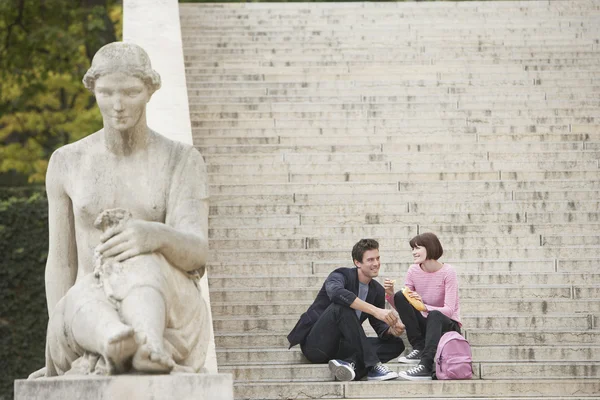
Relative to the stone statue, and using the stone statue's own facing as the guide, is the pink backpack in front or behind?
behind

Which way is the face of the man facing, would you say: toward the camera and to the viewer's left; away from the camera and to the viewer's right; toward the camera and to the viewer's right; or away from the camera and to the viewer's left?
toward the camera and to the viewer's right

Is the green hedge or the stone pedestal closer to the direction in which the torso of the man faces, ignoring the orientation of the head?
the stone pedestal

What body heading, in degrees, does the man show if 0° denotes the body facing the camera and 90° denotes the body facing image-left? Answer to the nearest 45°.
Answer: approximately 315°

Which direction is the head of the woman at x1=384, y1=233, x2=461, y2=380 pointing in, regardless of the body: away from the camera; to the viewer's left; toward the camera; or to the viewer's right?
to the viewer's left
